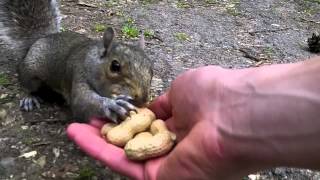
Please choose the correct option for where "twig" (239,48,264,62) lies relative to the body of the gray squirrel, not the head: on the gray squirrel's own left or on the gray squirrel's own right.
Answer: on the gray squirrel's own left

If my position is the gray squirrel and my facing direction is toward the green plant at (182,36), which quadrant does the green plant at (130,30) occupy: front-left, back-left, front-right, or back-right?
front-left

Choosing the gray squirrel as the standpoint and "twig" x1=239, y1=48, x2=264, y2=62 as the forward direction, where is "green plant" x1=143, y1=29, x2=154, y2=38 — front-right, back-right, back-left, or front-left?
front-left

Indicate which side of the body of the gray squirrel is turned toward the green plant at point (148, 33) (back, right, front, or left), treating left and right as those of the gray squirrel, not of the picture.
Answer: left

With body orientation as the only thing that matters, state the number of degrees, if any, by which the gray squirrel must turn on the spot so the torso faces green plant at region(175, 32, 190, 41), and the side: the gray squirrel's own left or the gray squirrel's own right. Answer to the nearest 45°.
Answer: approximately 90° to the gray squirrel's own left

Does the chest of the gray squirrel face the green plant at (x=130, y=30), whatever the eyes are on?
no

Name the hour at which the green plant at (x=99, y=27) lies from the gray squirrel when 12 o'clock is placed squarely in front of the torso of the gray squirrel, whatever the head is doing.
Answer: The green plant is roughly at 8 o'clock from the gray squirrel.

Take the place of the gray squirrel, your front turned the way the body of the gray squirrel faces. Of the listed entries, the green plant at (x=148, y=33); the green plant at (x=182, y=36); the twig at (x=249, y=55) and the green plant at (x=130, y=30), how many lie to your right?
0

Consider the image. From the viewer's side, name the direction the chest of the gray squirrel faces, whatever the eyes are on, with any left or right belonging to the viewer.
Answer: facing the viewer and to the right of the viewer

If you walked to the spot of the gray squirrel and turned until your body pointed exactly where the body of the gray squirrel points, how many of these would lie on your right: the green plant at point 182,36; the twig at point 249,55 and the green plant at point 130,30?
0
